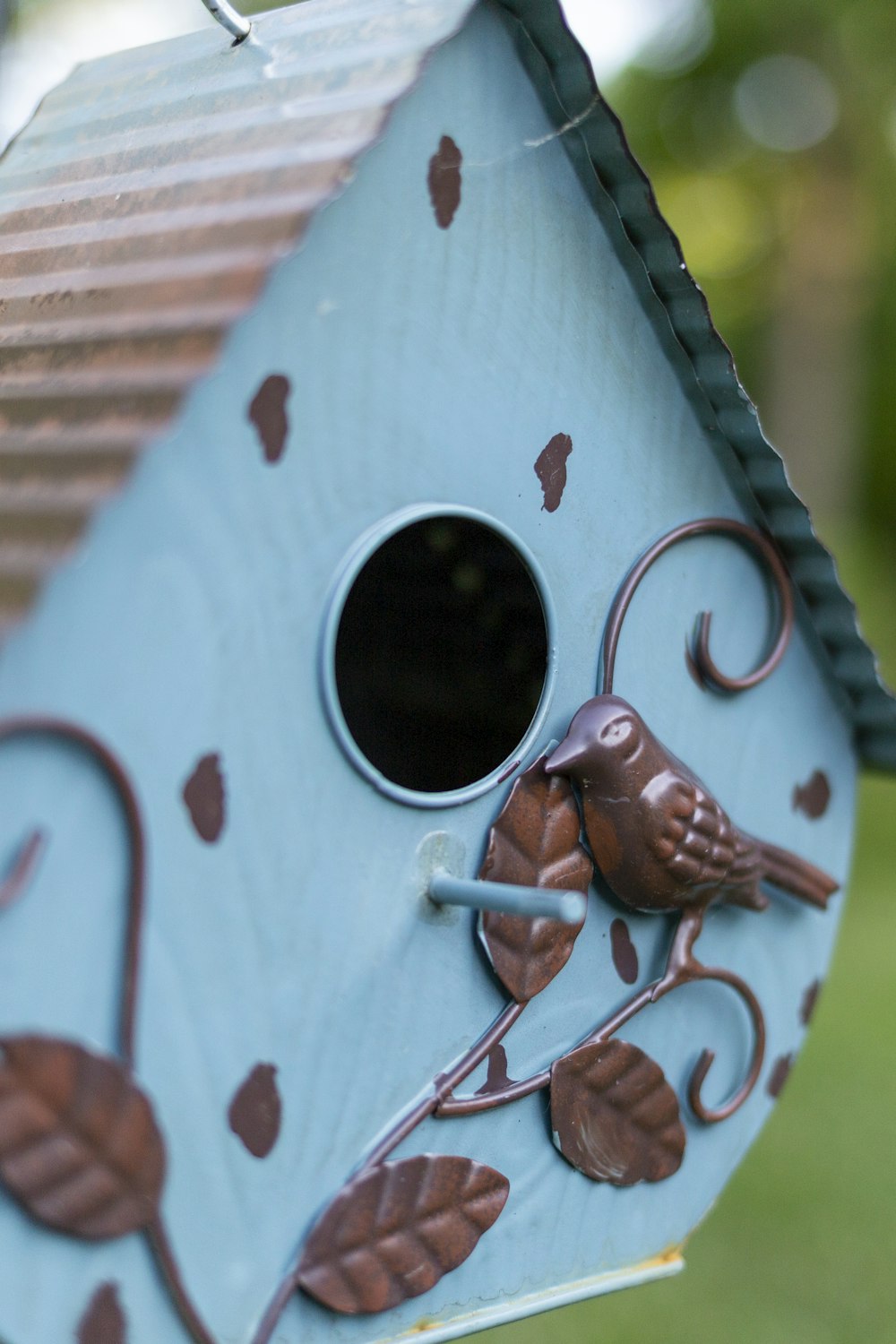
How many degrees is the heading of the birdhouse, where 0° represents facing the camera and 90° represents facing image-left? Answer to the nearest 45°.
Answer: approximately 315°
